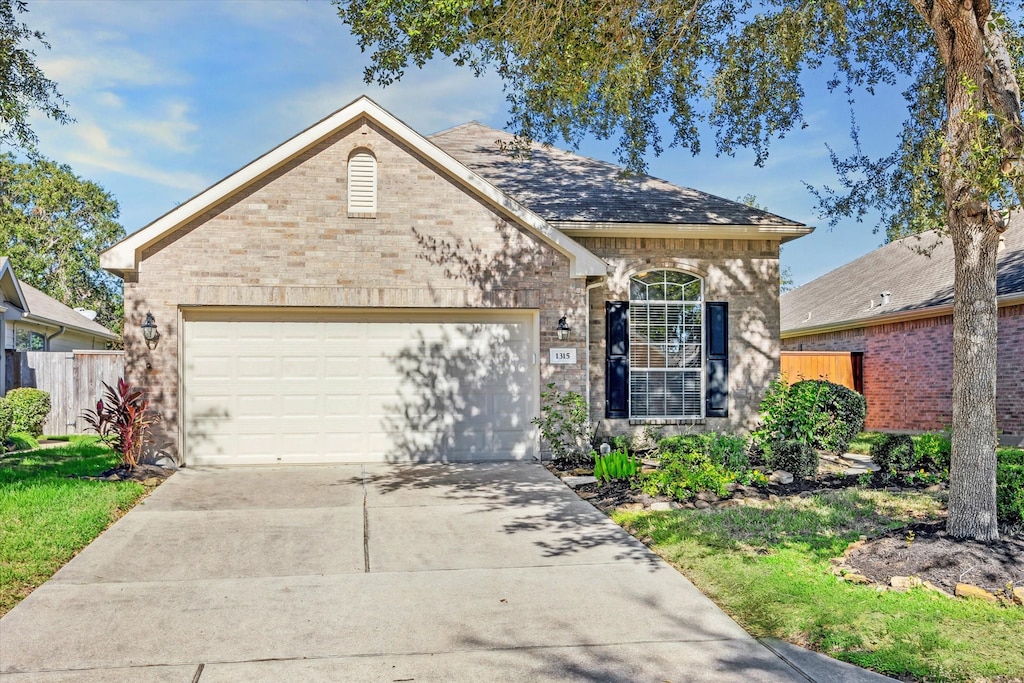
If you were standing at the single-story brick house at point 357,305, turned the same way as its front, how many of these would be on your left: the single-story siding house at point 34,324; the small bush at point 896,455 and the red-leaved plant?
1

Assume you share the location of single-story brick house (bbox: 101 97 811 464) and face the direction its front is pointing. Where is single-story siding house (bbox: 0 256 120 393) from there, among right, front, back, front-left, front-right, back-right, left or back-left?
back-right

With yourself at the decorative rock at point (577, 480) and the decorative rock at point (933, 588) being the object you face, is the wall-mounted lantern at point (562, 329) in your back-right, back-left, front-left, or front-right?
back-left

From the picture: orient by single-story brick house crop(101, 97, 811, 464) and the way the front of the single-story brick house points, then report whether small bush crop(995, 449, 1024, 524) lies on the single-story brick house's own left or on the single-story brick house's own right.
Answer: on the single-story brick house's own left

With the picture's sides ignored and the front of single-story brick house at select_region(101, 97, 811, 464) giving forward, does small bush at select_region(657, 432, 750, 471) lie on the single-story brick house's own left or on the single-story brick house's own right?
on the single-story brick house's own left

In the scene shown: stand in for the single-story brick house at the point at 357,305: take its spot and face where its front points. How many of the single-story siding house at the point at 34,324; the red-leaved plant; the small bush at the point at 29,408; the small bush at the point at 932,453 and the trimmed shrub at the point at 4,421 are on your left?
1

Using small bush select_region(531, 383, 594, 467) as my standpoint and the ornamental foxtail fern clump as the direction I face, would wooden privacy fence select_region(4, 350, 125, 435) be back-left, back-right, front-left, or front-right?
back-right

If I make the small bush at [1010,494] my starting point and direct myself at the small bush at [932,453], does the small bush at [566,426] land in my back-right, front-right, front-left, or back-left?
front-left

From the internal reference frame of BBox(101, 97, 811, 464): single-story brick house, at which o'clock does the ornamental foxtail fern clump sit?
The ornamental foxtail fern clump is roughly at 10 o'clock from the single-story brick house.

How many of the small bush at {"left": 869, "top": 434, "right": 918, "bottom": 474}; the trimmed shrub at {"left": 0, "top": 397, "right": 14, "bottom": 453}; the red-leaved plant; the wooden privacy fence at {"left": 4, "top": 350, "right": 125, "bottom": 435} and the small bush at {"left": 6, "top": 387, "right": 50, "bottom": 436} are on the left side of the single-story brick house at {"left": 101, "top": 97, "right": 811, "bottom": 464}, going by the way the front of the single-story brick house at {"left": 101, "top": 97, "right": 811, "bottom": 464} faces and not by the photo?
1

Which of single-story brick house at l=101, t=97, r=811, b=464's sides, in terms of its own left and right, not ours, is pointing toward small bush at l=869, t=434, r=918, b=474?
left

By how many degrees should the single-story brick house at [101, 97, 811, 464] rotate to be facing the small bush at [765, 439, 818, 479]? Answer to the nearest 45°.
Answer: approximately 90° to its left

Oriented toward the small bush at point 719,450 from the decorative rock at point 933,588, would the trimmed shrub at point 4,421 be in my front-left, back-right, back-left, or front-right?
front-left

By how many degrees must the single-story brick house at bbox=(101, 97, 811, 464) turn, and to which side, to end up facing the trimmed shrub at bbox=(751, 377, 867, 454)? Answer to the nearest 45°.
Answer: approximately 90° to its left

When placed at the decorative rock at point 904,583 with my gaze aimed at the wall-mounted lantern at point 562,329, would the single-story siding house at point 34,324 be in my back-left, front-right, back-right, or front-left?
front-left

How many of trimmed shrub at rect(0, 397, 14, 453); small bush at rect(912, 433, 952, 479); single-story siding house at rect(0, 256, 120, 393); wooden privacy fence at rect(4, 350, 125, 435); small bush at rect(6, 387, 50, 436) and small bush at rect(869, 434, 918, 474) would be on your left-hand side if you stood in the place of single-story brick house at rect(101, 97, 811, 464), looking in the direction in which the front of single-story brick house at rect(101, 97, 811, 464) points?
2

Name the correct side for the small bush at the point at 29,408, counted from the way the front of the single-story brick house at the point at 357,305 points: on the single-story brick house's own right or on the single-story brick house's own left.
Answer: on the single-story brick house's own right

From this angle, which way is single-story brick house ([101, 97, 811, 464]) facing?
toward the camera
